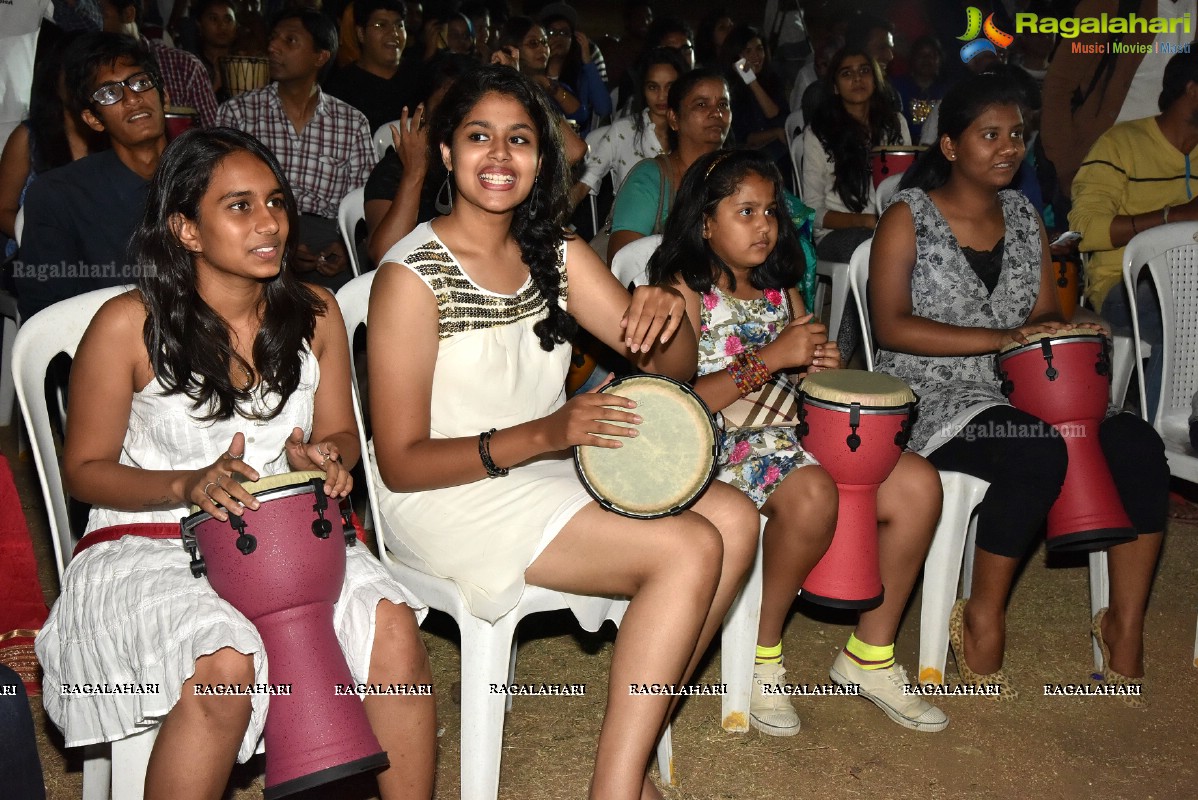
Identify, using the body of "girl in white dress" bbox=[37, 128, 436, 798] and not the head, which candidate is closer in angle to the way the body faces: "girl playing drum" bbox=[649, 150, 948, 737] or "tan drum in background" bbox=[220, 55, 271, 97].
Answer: the girl playing drum

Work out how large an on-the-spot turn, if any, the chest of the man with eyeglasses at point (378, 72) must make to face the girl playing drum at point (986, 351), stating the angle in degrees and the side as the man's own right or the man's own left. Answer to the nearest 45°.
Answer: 0° — they already face them

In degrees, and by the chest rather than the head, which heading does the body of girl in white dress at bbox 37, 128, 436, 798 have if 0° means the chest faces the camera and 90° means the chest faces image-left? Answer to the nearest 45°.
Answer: approximately 315°

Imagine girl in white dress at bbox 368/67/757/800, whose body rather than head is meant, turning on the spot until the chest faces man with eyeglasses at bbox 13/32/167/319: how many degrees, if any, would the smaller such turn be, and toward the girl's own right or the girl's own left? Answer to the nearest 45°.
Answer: approximately 180°

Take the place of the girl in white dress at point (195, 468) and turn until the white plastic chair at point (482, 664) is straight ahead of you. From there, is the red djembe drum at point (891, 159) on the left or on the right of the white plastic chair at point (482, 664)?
left

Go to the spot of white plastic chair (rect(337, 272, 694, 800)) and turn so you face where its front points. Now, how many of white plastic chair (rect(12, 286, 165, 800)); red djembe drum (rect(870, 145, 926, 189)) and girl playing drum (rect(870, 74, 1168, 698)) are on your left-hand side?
2

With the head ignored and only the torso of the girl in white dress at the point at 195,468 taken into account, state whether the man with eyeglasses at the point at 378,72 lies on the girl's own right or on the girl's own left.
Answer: on the girl's own left

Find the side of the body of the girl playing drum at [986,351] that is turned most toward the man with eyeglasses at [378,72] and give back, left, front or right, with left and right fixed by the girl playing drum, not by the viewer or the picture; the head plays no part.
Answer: back

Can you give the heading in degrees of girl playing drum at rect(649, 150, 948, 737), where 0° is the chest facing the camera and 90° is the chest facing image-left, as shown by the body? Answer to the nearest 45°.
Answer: approximately 315°

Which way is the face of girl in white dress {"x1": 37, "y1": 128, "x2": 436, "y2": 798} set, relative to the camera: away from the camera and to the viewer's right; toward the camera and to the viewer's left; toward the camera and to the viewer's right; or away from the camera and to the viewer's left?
toward the camera and to the viewer's right
